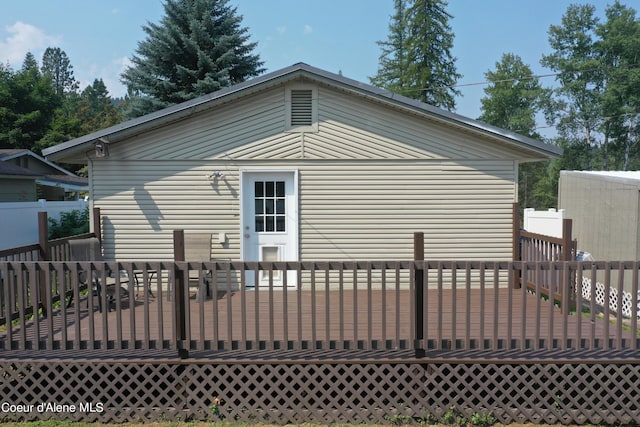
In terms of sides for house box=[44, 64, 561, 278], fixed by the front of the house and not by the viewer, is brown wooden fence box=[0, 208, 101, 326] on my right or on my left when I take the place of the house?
on my right

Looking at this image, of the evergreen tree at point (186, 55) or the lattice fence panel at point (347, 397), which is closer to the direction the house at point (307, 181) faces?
the lattice fence panel

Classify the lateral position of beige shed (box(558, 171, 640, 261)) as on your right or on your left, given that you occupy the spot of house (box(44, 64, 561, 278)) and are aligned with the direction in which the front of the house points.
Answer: on your left

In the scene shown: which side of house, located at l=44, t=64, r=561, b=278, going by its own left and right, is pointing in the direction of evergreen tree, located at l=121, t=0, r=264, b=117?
back

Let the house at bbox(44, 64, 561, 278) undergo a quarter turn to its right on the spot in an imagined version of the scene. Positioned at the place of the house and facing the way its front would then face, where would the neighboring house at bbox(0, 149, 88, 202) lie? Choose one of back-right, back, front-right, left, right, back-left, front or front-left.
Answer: front-right

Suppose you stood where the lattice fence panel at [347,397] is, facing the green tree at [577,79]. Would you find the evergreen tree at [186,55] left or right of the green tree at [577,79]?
left

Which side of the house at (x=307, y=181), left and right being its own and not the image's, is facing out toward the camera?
front

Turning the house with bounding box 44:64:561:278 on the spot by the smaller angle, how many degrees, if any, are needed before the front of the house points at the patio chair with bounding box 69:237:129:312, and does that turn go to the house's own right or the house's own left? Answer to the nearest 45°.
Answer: approximately 90° to the house's own right

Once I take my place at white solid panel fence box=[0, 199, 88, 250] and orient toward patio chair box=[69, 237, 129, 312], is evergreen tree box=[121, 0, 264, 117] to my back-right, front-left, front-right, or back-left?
back-left

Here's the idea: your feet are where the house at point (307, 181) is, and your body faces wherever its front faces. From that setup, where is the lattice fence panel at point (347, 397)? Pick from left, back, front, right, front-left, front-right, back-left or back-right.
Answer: front

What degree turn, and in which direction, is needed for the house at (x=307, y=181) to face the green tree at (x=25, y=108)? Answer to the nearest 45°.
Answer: approximately 135° to its right

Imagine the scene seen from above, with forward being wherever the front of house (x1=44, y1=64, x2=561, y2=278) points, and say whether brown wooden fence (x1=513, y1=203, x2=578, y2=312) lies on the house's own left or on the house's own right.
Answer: on the house's own left

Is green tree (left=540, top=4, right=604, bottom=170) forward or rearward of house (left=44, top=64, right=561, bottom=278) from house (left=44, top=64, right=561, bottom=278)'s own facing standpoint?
rearward

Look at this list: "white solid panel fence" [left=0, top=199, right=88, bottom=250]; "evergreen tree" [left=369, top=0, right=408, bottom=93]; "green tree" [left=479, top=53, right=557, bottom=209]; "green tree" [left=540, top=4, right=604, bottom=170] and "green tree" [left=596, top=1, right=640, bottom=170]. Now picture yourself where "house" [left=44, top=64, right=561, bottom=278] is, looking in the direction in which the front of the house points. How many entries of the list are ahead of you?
0

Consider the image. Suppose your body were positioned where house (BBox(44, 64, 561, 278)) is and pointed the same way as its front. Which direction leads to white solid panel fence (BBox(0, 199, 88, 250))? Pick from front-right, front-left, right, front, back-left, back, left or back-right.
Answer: back-right

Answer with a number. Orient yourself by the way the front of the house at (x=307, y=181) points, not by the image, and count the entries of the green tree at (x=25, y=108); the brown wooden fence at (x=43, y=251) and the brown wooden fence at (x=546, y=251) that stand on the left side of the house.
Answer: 1

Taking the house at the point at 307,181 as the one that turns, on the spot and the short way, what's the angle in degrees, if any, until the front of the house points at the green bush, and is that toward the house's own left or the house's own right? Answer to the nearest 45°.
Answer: approximately 135° to the house's own right

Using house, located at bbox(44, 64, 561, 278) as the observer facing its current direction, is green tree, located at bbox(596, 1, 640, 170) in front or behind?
behind

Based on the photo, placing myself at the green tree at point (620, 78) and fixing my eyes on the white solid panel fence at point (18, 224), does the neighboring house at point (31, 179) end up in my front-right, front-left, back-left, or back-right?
front-right
